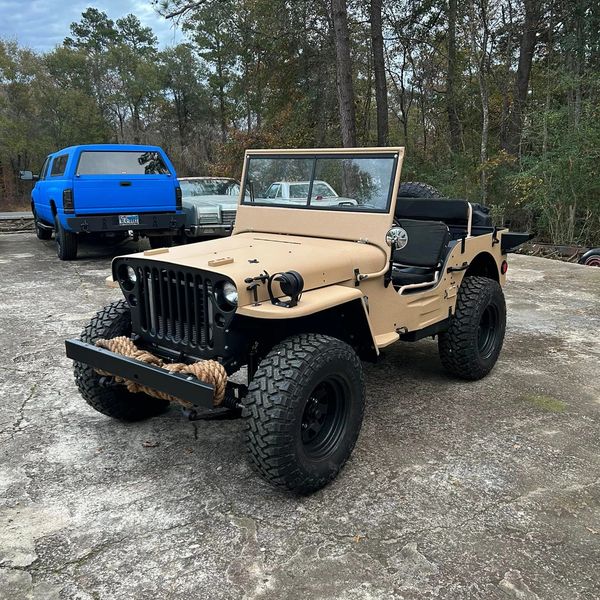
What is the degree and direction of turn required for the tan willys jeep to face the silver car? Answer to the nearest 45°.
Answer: approximately 135° to its right

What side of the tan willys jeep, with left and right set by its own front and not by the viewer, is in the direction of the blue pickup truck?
right

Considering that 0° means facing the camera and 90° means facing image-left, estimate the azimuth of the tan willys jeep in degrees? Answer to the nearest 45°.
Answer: approximately 45°
